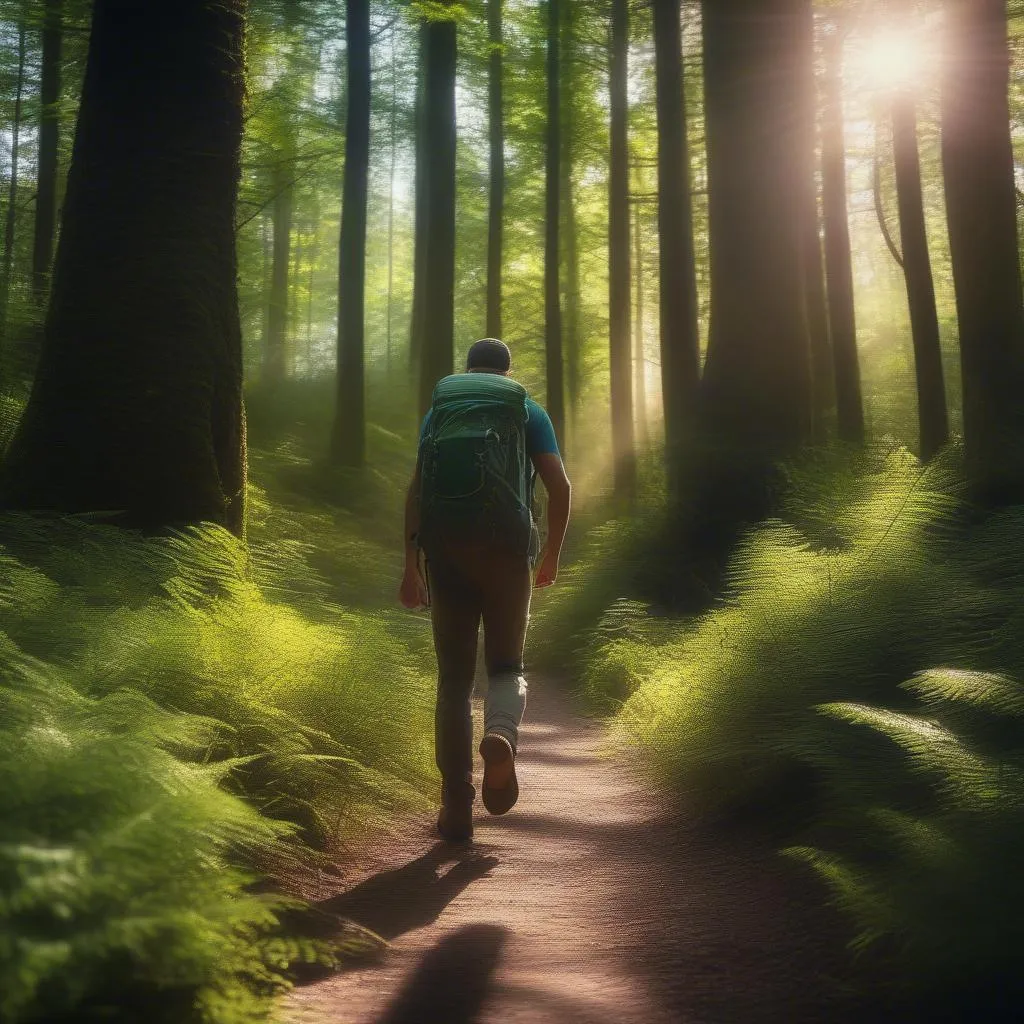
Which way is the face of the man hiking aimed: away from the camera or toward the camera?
away from the camera

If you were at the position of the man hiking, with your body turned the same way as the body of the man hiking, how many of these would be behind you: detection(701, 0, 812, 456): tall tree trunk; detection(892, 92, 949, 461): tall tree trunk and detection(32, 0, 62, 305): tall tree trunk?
0

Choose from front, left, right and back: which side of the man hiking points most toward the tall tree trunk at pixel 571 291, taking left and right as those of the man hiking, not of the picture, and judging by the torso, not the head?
front

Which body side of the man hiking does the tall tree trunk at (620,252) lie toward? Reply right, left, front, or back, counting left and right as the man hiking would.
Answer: front

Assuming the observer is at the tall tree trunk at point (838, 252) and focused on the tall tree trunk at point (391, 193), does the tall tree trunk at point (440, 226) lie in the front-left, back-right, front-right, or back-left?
front-left

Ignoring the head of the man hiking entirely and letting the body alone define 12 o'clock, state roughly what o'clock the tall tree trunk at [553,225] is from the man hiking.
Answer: The tall tree trunk is roughly at 12 o'clock from the man hiking.

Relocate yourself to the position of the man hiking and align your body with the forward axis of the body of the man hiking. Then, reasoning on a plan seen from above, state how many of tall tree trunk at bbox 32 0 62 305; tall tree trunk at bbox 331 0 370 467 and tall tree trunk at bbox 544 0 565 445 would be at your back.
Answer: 0

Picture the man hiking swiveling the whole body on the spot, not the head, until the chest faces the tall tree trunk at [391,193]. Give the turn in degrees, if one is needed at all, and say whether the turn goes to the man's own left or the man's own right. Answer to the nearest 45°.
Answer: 0° — they already face it

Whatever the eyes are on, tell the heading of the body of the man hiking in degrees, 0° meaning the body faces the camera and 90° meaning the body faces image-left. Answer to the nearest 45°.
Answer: approximately 180°

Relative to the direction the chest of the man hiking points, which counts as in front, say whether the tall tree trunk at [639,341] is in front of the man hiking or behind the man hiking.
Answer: in front
